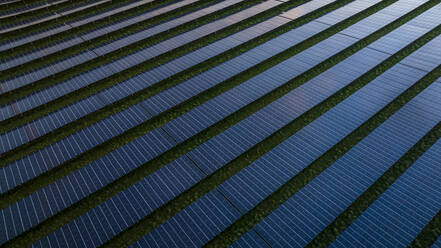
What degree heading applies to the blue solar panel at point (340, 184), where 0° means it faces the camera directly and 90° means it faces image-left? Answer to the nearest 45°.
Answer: approximately 315°

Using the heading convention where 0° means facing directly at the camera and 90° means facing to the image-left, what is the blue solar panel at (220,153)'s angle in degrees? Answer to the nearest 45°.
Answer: approximately 315°

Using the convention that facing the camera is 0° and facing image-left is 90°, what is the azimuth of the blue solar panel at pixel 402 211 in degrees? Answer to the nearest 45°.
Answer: approximately 315°
